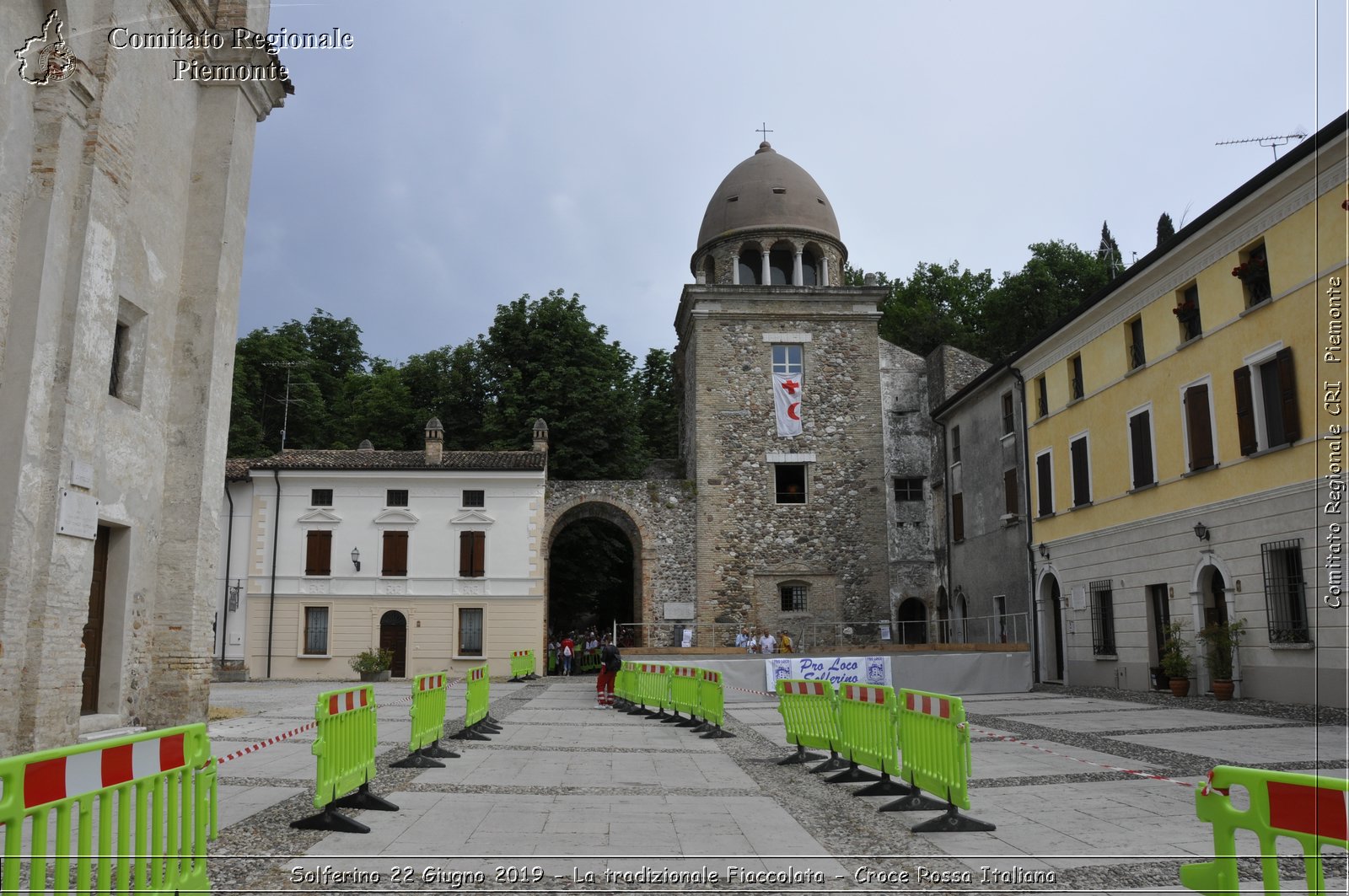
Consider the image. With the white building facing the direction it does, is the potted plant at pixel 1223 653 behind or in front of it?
in front

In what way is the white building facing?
toward the camera

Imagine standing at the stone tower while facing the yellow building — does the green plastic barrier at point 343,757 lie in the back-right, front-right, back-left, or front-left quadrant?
front-right

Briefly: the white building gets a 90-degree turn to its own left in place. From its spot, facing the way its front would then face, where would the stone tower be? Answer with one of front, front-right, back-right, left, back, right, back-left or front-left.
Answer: front

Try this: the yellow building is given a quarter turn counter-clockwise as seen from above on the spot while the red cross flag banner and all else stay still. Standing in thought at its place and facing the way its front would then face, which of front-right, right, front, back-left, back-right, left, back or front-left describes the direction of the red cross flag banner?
back

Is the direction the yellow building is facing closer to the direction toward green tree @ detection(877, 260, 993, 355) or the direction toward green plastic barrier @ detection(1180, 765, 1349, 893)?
the green plastic barrier

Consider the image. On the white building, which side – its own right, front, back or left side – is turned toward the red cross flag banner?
left

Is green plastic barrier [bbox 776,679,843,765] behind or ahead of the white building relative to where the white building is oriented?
ahead

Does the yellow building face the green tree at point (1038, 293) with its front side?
no

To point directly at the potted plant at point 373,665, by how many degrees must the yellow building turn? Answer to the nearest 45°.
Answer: approximately 45° to its right

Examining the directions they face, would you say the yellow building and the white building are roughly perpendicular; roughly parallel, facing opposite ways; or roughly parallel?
roughly perpendicular

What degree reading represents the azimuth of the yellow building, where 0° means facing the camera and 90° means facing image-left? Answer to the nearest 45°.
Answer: approximately 45°

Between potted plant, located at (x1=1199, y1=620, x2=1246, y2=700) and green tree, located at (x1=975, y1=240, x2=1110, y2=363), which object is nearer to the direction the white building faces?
the potted plant

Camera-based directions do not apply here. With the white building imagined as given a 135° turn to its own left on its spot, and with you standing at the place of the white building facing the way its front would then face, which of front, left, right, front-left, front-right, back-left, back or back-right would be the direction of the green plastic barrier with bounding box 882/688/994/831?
back-right

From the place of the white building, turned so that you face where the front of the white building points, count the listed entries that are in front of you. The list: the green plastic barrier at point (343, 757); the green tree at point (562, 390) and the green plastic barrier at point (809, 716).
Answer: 2

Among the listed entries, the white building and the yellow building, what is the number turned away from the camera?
0

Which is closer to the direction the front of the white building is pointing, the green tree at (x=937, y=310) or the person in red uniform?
the person in red uniform

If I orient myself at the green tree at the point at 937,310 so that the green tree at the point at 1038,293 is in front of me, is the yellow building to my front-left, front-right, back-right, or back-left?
front-right

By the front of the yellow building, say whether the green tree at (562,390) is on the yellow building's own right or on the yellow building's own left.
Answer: on the yellow building's own right

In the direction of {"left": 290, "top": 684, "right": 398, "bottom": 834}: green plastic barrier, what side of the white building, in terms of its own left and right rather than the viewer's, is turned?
front
